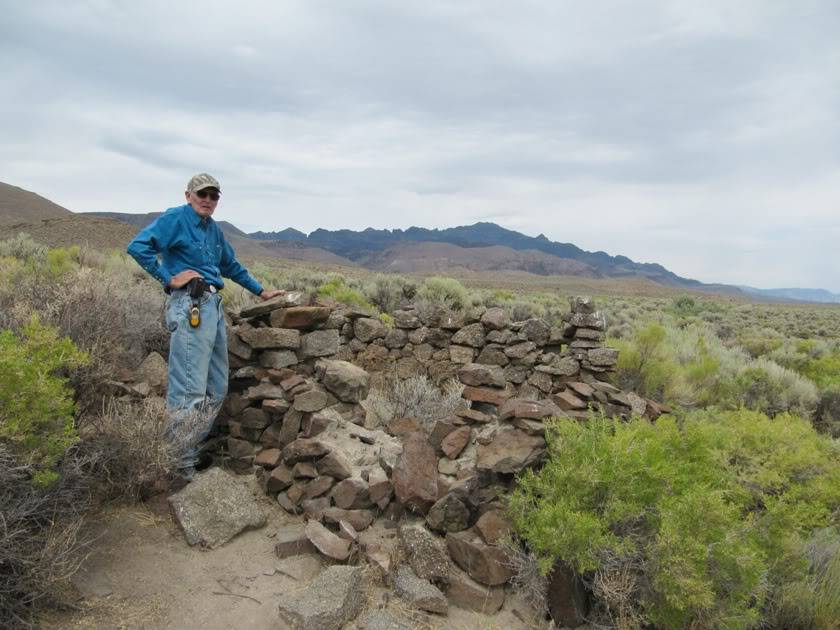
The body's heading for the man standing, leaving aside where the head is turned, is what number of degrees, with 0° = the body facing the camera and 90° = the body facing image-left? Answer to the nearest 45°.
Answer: approximately 315°

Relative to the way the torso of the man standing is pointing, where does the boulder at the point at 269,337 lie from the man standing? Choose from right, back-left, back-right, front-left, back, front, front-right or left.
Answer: left

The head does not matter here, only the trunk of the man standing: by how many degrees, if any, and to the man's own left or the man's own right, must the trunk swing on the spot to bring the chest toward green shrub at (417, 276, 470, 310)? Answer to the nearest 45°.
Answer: approximately 90° to the man's own left

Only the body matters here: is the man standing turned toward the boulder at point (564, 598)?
yes

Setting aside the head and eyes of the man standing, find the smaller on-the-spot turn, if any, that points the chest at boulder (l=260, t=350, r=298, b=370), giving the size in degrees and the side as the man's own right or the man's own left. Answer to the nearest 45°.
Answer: approximately 90° to the man's own left

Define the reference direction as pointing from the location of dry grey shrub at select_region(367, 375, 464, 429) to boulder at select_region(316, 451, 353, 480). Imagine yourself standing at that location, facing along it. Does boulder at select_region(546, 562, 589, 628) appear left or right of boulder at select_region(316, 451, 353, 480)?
left

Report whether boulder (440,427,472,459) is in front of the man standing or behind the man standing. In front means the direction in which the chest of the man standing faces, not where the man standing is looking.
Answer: in front

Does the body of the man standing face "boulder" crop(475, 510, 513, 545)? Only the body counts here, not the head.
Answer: yes
